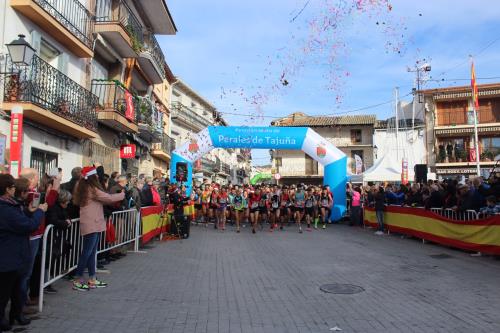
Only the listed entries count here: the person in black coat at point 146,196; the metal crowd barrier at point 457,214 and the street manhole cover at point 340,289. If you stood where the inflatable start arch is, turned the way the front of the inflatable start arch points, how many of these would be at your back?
0

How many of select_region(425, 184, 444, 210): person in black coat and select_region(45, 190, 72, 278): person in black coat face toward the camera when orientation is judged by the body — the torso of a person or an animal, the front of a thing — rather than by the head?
0

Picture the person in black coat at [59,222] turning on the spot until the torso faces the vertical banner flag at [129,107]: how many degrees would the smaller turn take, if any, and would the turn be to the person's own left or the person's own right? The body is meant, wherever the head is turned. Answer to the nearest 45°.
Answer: approximately 90° to the person's own left

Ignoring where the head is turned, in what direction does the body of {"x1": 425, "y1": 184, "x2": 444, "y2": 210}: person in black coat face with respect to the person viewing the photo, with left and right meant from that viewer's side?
facing to the left of the viewer

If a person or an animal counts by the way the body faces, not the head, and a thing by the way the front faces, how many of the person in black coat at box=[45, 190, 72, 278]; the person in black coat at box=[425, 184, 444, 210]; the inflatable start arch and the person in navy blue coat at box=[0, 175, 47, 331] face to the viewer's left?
1

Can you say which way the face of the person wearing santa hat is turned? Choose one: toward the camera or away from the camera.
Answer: away from the camera

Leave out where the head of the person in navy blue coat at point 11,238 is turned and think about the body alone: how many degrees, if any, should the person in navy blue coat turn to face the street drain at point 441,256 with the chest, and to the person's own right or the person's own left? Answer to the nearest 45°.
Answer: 0° — they already face it

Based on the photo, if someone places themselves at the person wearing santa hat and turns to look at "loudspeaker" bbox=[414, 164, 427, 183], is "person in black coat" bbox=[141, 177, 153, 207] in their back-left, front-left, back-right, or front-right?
front-left

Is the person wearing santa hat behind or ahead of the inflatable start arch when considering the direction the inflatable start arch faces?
ahead

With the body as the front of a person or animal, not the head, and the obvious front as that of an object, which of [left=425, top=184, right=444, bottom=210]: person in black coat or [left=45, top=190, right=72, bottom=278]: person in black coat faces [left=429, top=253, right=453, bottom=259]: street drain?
[left=45, top=190, right=72, bottom=278]: person in black coat

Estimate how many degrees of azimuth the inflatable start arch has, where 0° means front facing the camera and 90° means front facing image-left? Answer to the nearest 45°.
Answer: approximately 0°

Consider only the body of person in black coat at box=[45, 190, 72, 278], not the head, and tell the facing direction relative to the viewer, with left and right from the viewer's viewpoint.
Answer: facing to the right of the viewer

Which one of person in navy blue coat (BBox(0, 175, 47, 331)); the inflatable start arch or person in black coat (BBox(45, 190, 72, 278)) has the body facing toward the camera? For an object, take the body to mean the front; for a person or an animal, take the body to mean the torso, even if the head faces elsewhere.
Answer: the inflatable start arch

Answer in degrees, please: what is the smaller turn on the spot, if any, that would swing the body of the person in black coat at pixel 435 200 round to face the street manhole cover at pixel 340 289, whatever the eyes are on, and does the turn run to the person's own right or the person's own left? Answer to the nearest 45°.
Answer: approximately 90° to the person's own left

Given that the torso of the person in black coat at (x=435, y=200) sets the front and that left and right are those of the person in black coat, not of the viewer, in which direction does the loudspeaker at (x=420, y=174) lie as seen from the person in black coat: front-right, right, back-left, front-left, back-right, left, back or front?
right

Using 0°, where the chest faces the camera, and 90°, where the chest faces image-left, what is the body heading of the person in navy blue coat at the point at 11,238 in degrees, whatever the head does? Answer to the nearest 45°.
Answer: approximately 270°

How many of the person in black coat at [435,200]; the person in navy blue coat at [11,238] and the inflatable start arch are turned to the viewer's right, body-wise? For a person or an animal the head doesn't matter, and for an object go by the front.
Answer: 1
